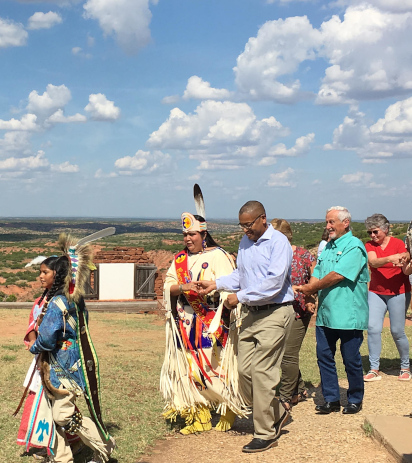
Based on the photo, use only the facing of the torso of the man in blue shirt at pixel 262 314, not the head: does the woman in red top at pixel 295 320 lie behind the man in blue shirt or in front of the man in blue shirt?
behind

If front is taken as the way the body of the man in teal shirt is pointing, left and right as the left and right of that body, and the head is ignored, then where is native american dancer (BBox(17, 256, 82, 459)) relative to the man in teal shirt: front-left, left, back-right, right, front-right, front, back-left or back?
front

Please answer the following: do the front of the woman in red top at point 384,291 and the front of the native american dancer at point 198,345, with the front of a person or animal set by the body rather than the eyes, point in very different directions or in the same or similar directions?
same or similar directions

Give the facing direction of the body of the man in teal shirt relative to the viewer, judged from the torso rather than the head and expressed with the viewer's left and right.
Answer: facing the viewer and to the left of the viewer

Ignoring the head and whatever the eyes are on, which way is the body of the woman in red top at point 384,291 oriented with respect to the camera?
toward the camera

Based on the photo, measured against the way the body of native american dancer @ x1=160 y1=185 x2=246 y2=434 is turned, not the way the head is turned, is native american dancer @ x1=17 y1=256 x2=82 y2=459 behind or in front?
in front

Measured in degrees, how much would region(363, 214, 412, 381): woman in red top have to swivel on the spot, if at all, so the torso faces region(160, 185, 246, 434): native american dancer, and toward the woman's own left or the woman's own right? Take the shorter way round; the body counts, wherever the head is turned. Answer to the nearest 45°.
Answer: approximately 45° to the woman's own right

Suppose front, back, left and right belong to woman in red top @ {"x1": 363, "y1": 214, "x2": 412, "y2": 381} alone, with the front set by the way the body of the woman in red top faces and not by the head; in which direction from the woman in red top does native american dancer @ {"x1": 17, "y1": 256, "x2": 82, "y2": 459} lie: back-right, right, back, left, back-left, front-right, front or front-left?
front-right

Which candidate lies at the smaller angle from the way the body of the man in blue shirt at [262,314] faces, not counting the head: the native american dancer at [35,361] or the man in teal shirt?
the native american dancer

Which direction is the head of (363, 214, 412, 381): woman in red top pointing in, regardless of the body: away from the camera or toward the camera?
toward the camera

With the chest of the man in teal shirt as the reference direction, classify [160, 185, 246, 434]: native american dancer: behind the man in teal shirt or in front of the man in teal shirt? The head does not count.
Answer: in front

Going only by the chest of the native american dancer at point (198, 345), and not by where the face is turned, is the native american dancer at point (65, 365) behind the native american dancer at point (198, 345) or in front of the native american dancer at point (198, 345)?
in front

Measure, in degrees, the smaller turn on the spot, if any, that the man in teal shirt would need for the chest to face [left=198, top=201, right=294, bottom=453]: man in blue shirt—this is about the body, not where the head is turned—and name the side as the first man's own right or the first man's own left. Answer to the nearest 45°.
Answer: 0° — they already face them

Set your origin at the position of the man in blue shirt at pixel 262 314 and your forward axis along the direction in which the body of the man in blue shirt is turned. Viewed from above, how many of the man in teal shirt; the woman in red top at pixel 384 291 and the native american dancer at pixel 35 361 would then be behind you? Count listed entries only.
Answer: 2

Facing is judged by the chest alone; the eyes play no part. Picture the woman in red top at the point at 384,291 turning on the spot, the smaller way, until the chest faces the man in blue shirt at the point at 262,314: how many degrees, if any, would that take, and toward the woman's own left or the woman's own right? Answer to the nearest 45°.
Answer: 0° — they already face them
